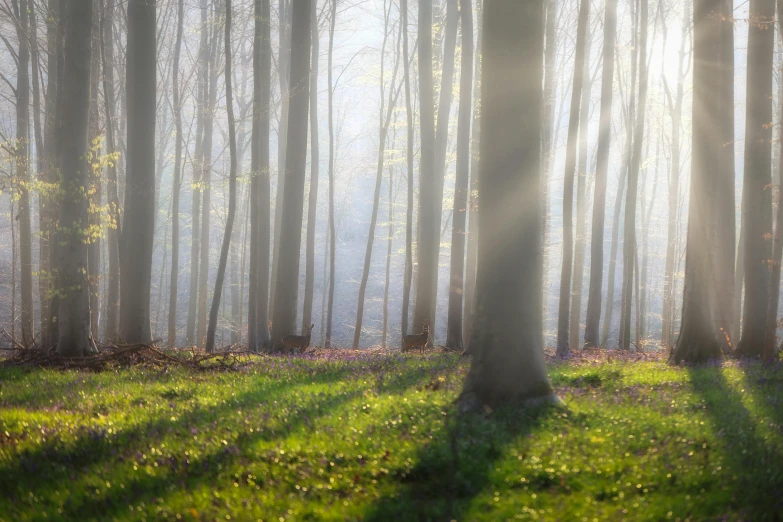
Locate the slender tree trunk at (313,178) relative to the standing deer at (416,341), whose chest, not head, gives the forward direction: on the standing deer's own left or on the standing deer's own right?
on the standing deer's own left

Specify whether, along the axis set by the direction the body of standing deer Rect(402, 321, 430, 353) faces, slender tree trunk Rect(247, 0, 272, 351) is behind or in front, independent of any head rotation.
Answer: behind

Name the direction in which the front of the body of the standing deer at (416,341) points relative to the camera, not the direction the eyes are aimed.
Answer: to the viewer's right

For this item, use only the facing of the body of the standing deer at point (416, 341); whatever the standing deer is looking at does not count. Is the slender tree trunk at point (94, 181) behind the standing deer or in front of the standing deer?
behind

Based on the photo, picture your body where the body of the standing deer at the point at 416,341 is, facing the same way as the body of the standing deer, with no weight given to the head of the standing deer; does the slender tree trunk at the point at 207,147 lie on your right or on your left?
on your left

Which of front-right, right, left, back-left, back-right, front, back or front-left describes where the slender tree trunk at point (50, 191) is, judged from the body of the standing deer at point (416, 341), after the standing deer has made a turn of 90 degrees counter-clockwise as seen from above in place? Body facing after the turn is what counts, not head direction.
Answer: left
